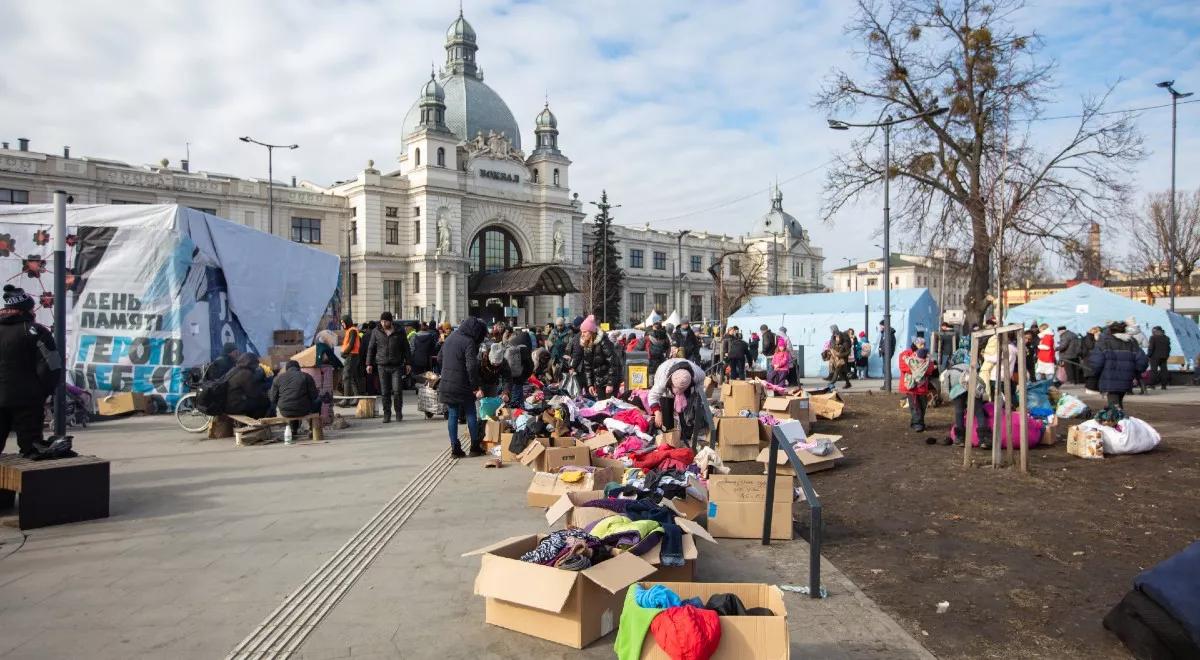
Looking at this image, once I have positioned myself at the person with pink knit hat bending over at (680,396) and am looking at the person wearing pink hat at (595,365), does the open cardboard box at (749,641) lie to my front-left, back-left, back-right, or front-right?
back-left

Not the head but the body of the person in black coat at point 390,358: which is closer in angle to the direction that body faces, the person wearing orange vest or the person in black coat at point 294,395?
the person in black coat

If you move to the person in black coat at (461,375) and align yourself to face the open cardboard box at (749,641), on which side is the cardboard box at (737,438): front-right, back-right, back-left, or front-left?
front-left

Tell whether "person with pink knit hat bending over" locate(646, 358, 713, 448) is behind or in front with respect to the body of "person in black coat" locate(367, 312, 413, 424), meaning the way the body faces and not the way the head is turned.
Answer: in front

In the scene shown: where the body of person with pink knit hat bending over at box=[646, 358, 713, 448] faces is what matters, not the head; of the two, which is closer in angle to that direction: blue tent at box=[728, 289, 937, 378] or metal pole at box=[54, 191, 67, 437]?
the metal pole

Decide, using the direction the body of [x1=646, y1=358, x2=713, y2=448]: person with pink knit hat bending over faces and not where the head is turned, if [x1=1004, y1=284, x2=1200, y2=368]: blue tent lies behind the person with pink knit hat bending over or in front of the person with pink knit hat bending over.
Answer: behind

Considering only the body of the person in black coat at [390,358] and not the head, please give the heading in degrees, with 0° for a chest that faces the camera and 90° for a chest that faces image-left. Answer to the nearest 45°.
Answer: approximately 0°

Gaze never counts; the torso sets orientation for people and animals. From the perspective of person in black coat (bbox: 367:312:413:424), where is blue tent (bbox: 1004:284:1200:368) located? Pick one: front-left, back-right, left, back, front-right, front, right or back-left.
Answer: left

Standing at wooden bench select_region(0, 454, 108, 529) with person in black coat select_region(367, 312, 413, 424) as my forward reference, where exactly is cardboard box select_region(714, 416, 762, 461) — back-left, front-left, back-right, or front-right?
front-right

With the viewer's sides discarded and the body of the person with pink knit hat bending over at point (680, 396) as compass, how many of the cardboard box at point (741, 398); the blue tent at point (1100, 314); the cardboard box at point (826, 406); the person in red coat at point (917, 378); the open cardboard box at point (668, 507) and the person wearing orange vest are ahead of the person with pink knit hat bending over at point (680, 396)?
1

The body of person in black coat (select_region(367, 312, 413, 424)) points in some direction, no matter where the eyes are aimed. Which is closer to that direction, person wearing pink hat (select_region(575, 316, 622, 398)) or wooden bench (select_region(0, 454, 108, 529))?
the wooden bench
